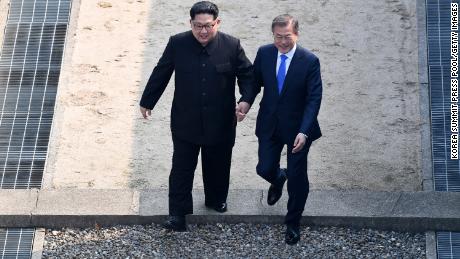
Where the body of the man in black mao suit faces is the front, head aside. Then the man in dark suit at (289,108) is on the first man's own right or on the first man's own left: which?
on the first man's own left

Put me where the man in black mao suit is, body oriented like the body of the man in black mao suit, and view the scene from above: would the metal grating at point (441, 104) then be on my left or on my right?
on my left

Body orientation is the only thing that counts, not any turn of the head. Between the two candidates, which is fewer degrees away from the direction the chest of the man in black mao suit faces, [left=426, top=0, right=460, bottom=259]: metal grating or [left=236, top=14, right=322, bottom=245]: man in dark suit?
the man in dark suit

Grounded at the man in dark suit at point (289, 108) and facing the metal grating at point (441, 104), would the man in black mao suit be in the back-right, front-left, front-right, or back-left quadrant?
back-left

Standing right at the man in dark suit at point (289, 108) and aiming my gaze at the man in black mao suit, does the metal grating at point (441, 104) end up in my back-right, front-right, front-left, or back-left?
back-right

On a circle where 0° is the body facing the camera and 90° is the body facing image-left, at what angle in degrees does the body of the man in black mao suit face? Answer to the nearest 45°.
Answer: approximately 0°
